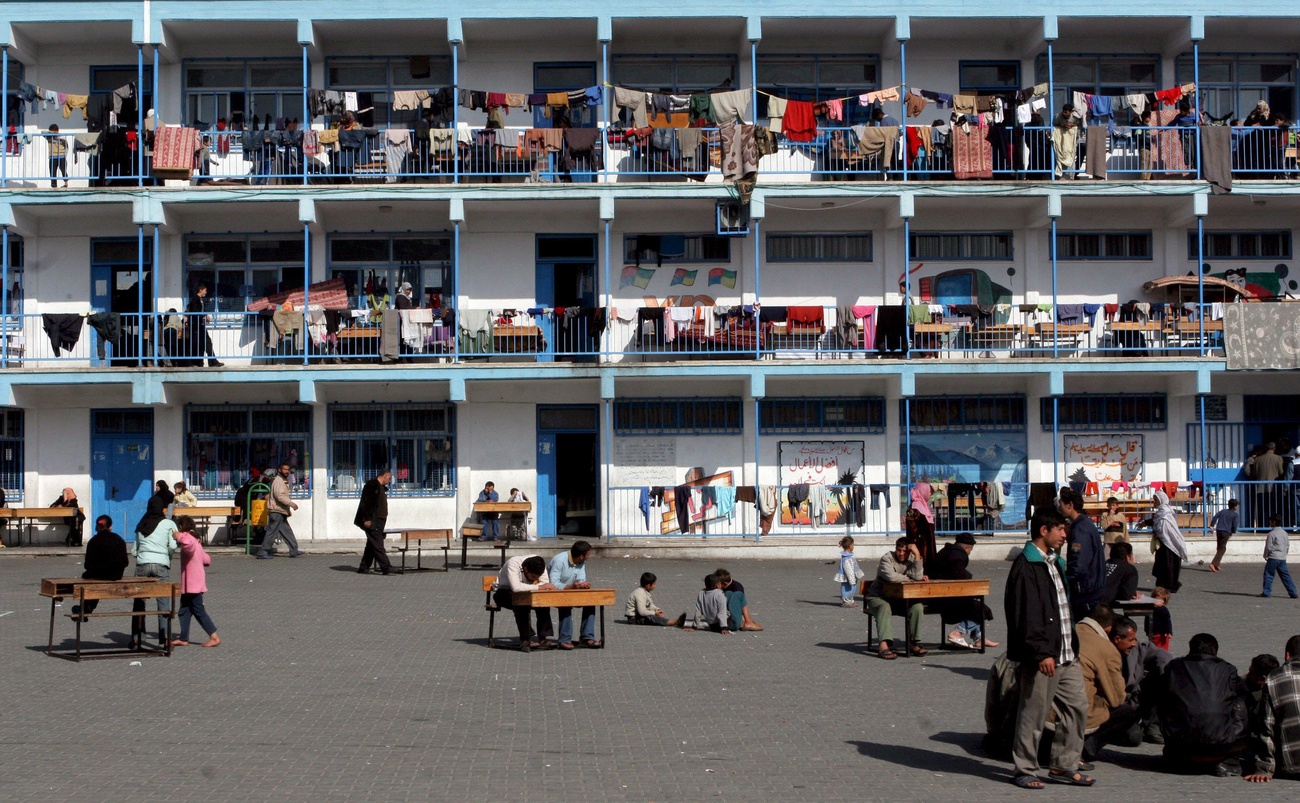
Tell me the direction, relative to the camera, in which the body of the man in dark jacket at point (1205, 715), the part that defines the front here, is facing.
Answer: away from the camera

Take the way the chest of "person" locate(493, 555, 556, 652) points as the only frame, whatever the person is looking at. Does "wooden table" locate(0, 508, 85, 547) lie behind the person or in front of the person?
behind

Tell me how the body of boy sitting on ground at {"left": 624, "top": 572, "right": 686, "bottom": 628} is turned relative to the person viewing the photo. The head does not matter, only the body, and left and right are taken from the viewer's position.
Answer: facing to the right of the viewer

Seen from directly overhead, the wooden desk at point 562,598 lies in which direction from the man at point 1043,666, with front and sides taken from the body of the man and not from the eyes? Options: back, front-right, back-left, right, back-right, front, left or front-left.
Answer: back

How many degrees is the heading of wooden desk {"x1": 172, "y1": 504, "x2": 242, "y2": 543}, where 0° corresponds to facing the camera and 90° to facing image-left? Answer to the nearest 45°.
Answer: approximately 0°

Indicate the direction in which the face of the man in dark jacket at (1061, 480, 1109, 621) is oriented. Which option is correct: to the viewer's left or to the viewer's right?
to the viewer's left

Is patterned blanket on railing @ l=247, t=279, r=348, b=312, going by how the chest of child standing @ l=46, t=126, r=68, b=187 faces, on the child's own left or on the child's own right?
on the child's own left
